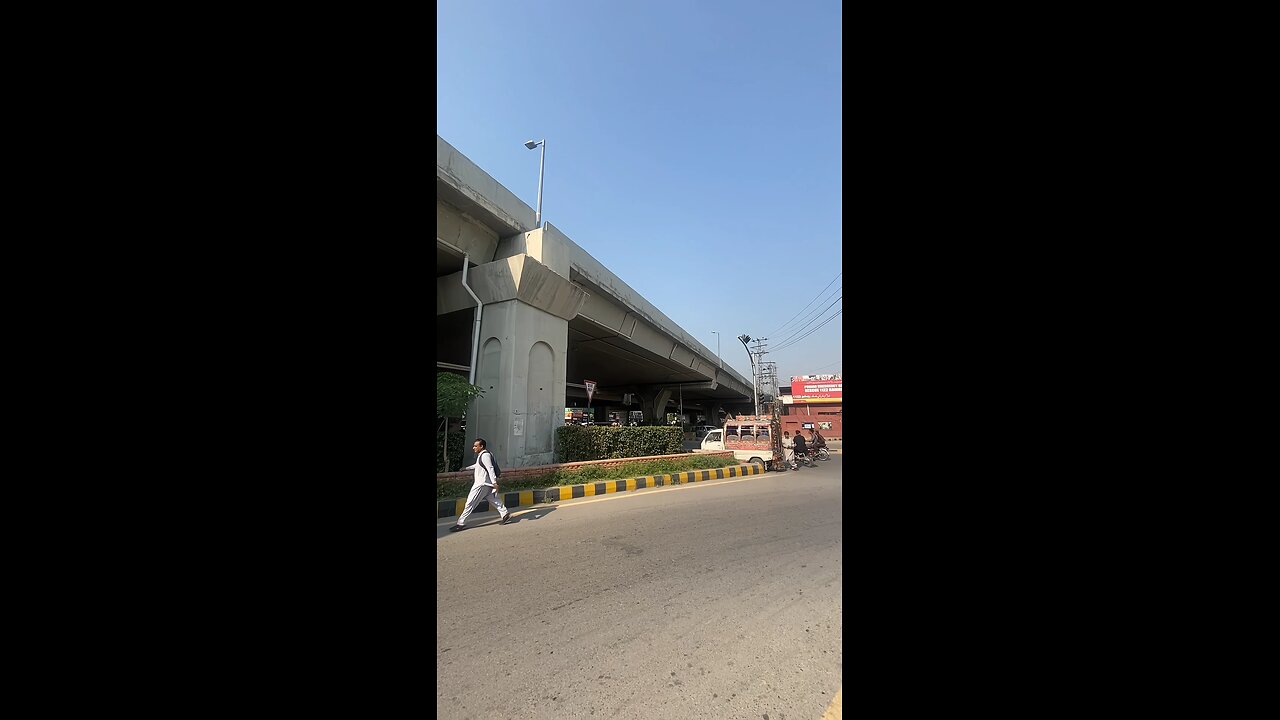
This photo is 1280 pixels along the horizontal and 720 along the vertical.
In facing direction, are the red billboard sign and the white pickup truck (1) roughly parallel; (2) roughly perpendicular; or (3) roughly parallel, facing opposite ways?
roughly perpendicular

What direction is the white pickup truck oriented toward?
to the viewer's left

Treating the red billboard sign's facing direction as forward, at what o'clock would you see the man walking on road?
The man walking on road is roughly at 12 o'clock from the red billboard sign.

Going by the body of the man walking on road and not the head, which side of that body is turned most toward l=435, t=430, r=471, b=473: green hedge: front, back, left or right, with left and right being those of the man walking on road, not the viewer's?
right

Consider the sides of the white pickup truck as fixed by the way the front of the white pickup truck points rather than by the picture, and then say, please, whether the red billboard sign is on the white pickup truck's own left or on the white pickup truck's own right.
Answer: on the white pickup truck's own right

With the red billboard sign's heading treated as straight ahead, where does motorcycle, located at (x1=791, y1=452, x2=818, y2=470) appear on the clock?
The motorcycle is roughly at 12 o'clock from the red billboard sign.

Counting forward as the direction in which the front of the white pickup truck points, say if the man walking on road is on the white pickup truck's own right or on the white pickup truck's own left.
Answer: on the white pickup truck's own left

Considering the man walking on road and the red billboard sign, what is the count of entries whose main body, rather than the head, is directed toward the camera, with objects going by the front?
1

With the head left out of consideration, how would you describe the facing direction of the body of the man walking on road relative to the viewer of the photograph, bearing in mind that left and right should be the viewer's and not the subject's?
facing to the left of the viewer

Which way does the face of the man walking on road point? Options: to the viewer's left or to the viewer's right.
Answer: to the viewer's left
